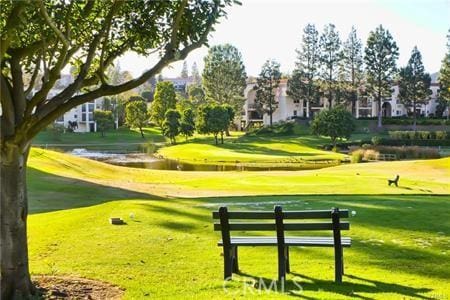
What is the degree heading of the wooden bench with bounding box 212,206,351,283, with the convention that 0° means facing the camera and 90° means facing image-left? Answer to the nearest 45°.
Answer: approximately 180°

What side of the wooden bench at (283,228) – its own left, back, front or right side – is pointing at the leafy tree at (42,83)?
left
